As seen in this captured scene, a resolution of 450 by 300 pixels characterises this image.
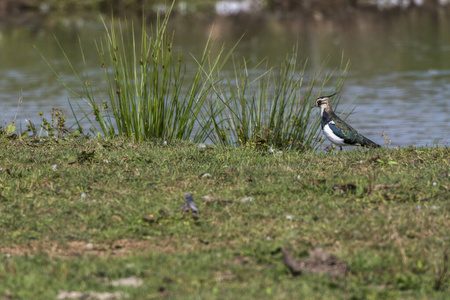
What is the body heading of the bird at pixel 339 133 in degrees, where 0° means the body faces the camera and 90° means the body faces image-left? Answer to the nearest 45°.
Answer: approximately 90°

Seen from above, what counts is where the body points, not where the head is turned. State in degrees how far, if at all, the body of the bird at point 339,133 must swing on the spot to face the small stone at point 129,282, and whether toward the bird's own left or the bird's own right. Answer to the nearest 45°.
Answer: approximately 90° to the bird's own left

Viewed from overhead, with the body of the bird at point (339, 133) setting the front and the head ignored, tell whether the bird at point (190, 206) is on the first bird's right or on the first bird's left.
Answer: on the first bird's left

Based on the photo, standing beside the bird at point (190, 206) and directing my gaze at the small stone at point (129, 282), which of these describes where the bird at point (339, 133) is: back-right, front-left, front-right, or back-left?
back-left
